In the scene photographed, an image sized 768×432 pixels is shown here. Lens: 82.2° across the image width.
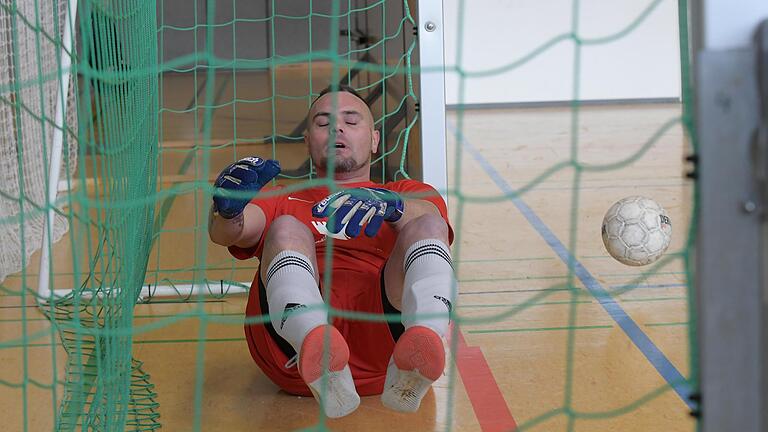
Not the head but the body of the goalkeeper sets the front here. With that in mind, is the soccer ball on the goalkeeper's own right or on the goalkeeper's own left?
on the goalkeeper's own left

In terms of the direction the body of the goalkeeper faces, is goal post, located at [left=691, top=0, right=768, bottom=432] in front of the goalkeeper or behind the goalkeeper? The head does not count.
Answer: in front

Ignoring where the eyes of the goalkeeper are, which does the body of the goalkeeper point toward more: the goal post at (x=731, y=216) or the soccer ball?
the goal post

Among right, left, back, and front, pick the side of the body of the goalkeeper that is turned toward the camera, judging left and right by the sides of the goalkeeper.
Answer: front

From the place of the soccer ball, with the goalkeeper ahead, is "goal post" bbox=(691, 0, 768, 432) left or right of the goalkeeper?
left

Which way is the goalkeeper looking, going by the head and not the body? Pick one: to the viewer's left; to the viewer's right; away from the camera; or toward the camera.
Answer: toward the camera
